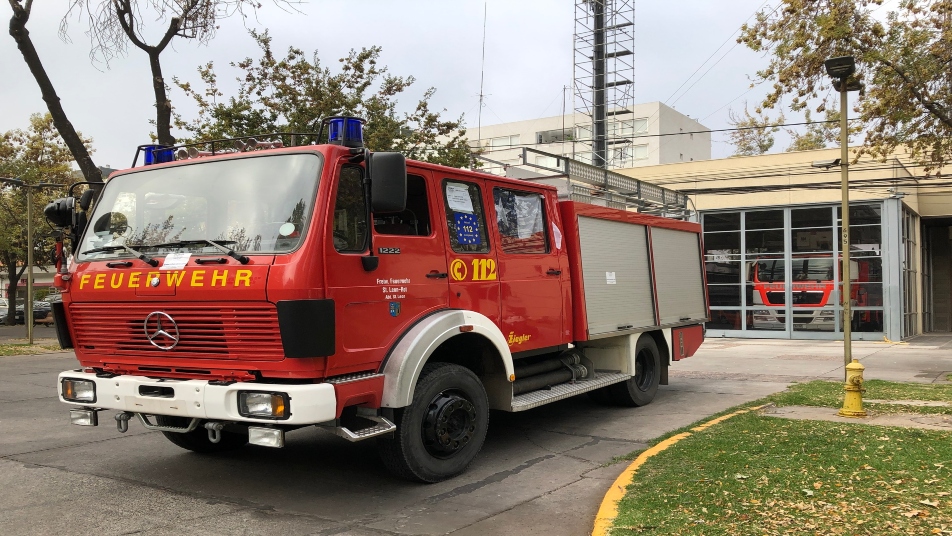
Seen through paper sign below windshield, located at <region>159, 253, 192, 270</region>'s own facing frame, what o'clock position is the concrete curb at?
The concrete curb is roughly at 8 o'clock from the paper sign below windshield.

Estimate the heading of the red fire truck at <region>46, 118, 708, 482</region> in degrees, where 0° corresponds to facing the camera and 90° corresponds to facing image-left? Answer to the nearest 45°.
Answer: approximately 45°

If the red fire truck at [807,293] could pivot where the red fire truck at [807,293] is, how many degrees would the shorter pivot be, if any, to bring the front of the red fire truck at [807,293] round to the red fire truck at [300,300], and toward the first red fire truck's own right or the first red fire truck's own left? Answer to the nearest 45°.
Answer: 0° — it already faces it

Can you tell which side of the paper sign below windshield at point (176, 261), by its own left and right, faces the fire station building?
back

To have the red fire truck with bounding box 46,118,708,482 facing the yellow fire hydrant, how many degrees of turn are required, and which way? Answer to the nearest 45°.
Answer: approximately 135° to its left

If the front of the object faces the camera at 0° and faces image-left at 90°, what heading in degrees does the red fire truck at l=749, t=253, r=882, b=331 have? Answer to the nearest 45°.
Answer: approximately 0°

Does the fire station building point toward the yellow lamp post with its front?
yes

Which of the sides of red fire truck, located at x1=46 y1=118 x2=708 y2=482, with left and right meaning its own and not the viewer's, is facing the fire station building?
back

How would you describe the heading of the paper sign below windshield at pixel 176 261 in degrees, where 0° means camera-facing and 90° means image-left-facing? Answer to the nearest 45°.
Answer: approximately 45°

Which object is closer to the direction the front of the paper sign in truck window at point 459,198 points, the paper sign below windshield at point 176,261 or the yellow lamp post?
the yellow lamp post

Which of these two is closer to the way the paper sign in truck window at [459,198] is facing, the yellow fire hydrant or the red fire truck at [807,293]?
the yellow fire hydrant

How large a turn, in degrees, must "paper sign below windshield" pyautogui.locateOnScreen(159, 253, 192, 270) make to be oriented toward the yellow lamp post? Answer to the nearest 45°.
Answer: approximately 135° to its left
